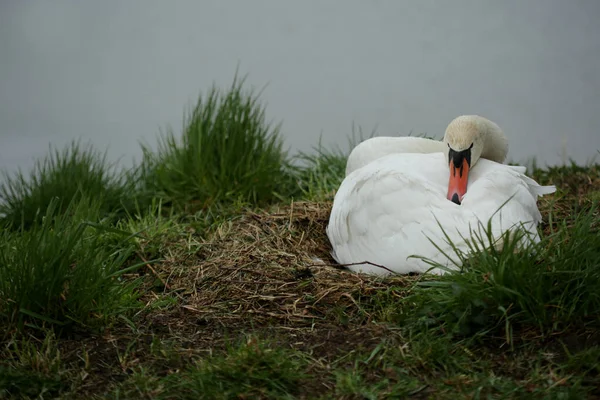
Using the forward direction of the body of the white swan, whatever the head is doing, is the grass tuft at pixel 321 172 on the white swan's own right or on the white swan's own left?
on the white swan's own right
